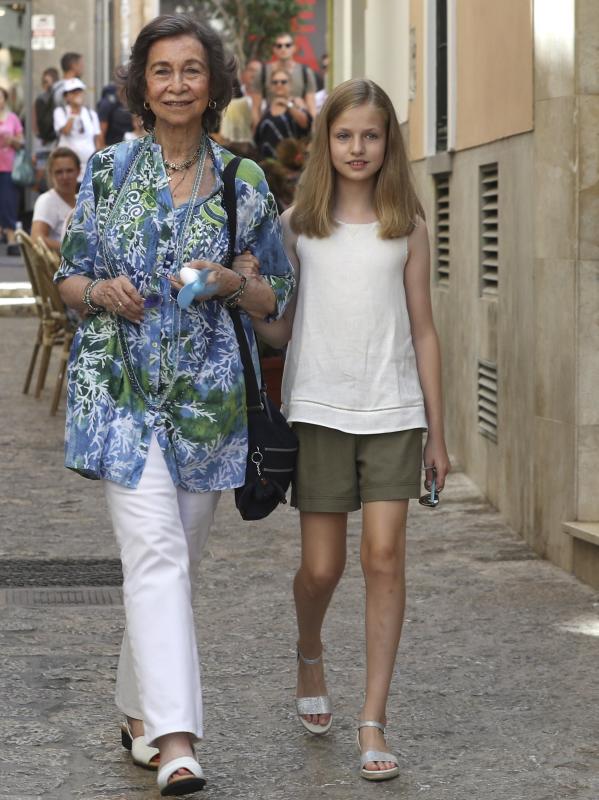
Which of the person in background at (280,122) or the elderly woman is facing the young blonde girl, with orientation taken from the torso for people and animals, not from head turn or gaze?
the person in background

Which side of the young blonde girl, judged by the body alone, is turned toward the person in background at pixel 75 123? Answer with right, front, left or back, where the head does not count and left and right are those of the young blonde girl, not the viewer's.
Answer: back

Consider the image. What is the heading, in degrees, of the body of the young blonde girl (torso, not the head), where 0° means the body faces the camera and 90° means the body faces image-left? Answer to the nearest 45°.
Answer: approximately 0°

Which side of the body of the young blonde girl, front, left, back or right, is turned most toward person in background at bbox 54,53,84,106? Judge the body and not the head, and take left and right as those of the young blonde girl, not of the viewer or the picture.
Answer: back

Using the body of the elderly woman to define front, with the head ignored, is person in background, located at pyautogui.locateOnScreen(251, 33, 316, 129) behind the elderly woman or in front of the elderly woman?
behind
